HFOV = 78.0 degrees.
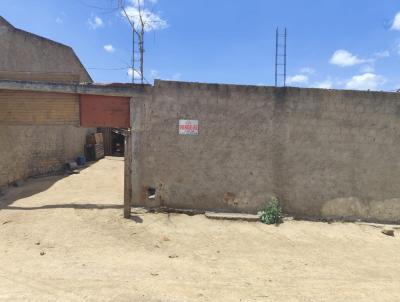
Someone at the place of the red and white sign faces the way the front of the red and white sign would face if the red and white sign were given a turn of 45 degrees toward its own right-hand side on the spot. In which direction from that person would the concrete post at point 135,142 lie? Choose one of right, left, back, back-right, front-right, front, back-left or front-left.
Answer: front-right

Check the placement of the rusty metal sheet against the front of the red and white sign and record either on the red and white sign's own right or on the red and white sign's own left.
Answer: on the red and white sign's own right

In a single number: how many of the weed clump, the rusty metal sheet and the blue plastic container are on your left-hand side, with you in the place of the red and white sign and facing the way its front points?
1

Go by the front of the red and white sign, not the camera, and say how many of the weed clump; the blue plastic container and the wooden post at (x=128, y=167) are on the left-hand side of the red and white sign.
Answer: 1

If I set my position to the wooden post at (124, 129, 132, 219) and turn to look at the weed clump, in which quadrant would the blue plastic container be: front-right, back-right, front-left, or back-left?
back-left

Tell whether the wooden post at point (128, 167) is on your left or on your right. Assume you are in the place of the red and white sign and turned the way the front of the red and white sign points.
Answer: on your right

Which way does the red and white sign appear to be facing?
toward the camera

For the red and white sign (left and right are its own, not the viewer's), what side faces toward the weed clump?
left
